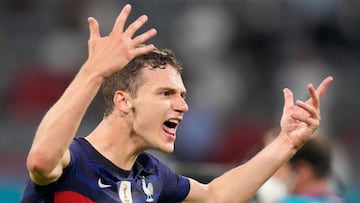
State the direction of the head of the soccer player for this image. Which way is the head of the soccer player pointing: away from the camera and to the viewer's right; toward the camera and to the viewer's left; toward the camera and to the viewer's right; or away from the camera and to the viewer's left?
toward the camera and to the viewer's right

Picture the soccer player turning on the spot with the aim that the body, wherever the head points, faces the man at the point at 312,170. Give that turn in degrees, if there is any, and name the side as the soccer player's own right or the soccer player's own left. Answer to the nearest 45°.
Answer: approximately 90° to the soccer player's own left

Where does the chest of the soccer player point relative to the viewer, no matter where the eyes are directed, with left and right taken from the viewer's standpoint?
facing the viewer and to the right of the viewer
